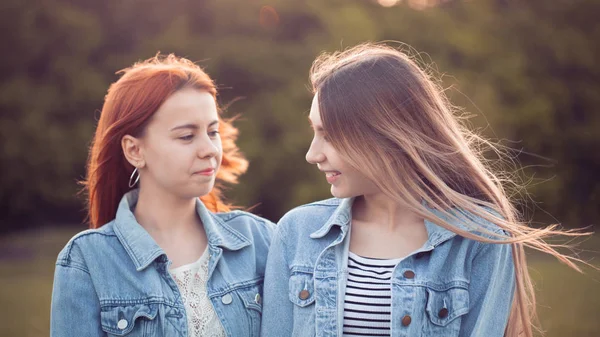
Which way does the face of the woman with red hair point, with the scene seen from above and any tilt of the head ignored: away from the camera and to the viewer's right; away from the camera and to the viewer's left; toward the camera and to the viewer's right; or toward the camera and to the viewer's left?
toward the camera and to the viewer's right

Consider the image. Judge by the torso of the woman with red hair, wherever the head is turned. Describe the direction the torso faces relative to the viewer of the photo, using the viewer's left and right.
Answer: facing the viewer and to the right of the viewer

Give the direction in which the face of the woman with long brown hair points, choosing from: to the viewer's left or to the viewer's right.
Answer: to the viewer's left
